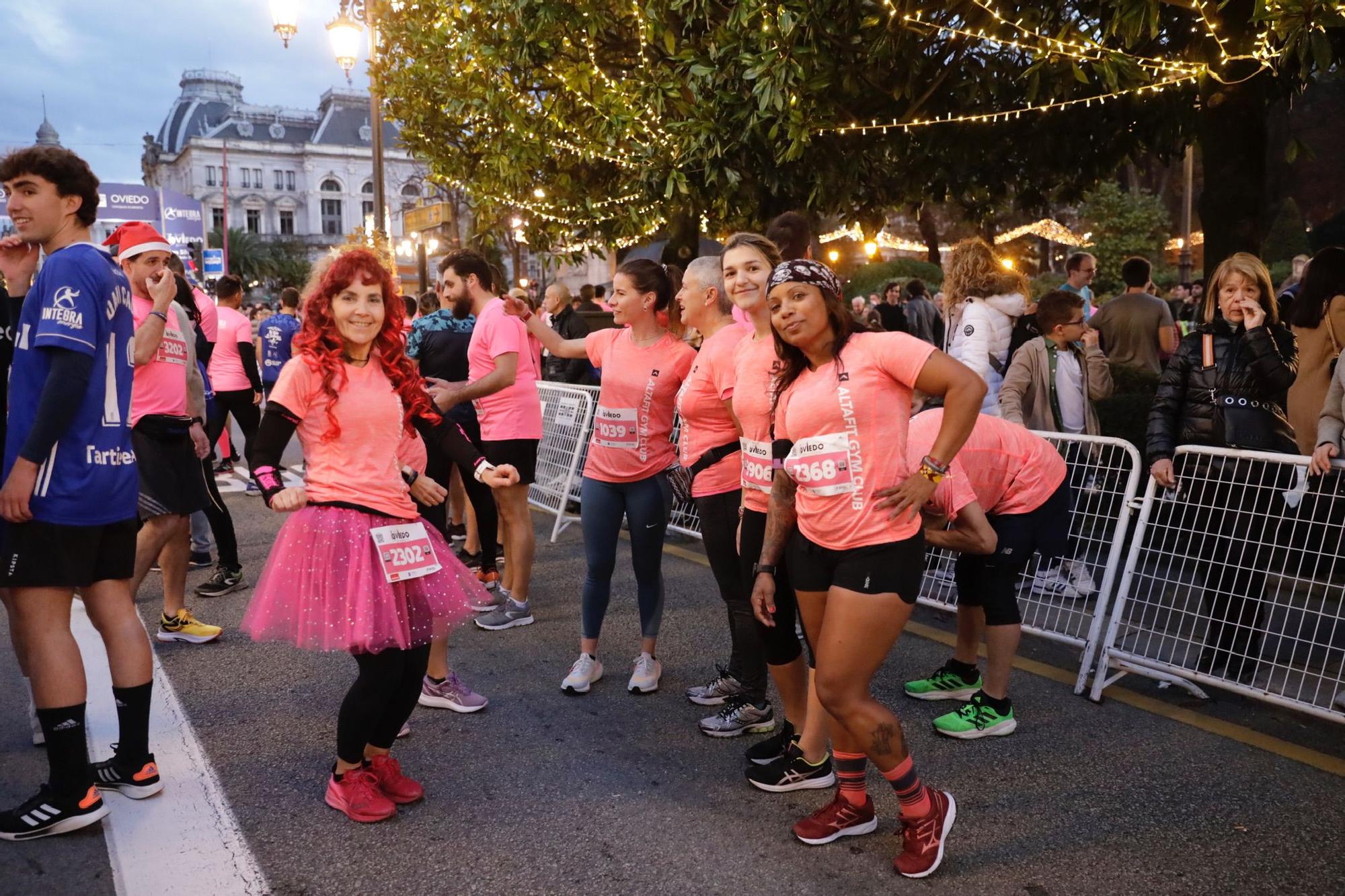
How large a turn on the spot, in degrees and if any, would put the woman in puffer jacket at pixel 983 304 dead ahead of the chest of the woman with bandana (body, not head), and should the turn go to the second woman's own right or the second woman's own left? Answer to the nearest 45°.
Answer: approximately 135° to the second woman's own right

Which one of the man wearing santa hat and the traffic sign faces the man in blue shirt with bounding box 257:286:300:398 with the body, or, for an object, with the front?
the traffic sign

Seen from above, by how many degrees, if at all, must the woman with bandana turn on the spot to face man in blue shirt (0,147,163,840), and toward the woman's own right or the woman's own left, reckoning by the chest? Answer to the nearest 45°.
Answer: approximately 45° to the woman's own right

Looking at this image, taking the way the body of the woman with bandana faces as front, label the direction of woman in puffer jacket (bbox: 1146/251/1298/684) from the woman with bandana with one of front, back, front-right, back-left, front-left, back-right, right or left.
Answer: back

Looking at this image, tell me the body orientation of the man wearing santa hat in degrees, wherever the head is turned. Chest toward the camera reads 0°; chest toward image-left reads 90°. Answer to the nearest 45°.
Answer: approximately 315°

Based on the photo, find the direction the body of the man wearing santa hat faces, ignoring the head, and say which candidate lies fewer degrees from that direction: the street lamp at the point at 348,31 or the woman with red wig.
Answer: the woman with red wig

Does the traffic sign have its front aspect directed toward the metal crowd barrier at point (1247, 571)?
yes
